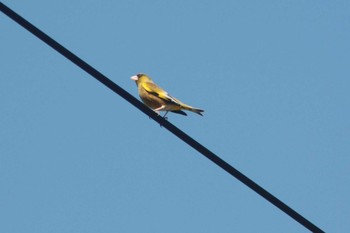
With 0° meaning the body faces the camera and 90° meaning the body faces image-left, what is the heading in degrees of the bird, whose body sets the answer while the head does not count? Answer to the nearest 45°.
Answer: approximately 90°
